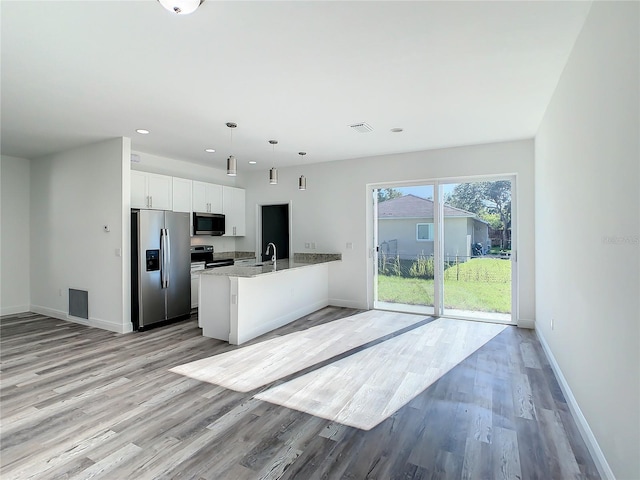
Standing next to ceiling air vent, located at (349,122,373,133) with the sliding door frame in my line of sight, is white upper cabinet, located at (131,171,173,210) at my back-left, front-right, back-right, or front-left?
back-left

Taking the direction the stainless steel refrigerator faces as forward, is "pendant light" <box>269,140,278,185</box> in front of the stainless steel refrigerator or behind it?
in front

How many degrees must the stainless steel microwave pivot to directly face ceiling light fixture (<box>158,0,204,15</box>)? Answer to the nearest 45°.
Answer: approximately 45° to its right

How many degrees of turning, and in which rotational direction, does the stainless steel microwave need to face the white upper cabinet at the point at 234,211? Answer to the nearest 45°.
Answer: approximately 90° to its left

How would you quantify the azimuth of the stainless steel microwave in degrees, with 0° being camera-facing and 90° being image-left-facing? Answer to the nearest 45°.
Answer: approximately 315°

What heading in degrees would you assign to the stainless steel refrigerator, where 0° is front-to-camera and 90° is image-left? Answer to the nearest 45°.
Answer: approximately 315°

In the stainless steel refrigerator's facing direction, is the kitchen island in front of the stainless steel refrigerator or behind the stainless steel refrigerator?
in front

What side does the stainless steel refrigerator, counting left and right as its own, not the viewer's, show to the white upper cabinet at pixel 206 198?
left
